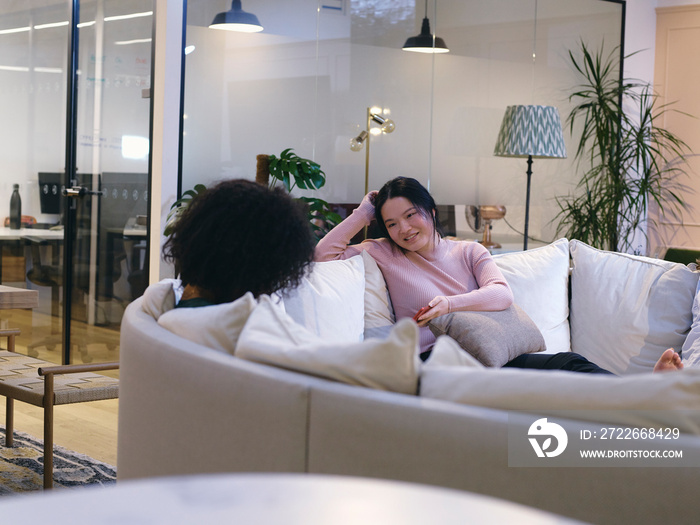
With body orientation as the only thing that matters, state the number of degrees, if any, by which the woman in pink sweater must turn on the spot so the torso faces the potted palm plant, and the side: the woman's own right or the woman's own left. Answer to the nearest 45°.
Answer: approximately 180°

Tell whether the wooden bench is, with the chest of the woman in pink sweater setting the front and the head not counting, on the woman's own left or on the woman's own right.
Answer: on the woman's own right

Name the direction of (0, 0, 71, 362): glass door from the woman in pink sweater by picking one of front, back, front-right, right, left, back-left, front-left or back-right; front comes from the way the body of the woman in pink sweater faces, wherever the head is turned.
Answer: back-right

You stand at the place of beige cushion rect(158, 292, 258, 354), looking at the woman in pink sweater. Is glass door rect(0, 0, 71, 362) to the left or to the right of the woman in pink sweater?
left

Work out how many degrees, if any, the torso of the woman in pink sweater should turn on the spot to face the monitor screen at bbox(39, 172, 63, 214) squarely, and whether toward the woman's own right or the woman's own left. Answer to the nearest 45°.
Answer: approximately 135° to the woman's own right

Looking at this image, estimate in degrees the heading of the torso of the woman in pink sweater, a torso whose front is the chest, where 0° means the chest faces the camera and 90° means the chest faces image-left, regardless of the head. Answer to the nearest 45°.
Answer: approximately 0°

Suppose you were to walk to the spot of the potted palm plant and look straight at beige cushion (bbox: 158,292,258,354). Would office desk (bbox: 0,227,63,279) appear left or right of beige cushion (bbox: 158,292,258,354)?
right

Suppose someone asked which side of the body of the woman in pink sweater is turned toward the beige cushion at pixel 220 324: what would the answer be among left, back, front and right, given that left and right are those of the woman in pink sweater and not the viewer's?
front

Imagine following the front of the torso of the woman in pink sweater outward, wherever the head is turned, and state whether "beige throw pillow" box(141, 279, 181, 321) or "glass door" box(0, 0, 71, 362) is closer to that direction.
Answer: the beige throw pillow

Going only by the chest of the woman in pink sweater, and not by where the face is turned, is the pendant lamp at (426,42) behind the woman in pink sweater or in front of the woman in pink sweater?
behind

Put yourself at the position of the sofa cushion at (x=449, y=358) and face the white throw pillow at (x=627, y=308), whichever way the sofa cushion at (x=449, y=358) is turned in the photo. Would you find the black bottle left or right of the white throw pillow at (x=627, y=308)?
left

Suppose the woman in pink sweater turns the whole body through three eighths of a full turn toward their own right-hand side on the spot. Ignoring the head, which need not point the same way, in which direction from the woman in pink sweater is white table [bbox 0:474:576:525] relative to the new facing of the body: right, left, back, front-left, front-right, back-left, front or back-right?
back-left
